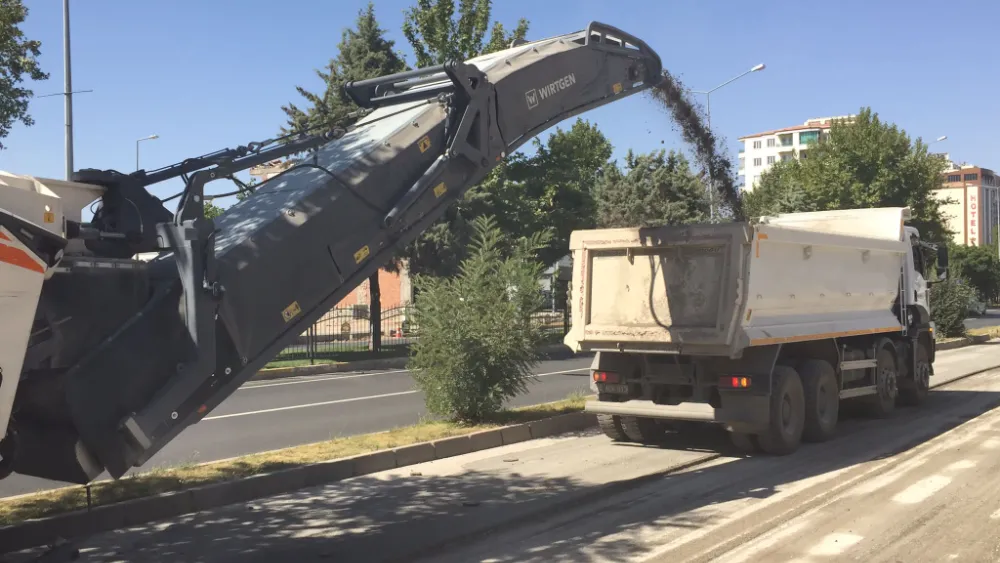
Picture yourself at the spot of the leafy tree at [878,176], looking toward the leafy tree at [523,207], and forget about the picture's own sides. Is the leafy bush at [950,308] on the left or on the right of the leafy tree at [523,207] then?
left

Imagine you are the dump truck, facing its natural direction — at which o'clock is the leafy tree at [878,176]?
The leafy tree is roughly at 11 o'clock from the dump truck.

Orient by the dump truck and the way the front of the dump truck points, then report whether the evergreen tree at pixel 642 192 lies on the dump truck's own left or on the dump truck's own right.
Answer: on the dump truck's own left

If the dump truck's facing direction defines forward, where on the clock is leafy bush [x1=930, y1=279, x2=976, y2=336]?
The leafy bush is roughly at 11 o'clock from the dump truck.

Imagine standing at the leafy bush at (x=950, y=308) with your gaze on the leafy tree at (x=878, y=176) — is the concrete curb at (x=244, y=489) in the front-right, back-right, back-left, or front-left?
back-left

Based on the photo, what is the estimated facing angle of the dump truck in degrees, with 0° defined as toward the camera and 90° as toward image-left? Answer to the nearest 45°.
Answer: approximately 225°

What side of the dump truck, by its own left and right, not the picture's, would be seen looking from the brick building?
left

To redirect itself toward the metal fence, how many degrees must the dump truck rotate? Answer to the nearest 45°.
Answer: approximately 90° to its left

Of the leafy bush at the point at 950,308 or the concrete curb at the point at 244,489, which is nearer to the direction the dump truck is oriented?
the leafy bush

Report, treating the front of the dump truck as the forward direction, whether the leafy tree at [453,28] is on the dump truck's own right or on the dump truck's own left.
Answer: on the dump truck's own left

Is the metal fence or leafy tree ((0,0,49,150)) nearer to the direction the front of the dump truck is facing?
the metal fence

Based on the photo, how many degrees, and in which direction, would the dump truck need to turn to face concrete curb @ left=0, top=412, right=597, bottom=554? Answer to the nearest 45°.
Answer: approximately 180°
